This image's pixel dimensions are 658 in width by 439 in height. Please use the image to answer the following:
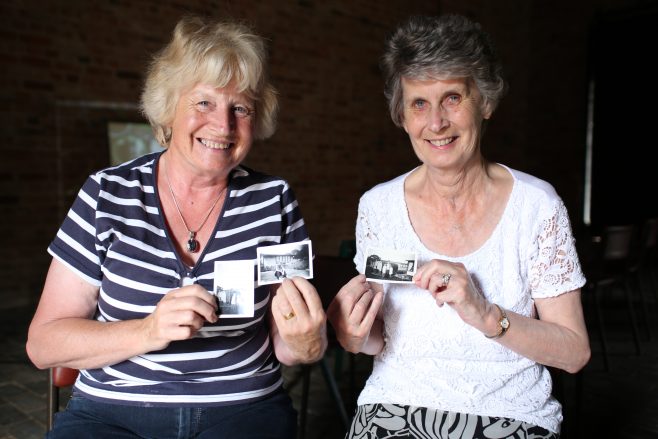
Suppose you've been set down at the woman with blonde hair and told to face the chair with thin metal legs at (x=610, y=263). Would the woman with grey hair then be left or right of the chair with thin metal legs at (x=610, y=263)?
right

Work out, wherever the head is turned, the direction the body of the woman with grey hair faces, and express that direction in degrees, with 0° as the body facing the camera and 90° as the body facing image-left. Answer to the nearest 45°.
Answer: approximately 0°

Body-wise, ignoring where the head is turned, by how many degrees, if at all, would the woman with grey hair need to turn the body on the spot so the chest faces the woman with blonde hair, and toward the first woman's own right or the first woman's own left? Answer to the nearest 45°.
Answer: approximately 90° to the first woman's own right

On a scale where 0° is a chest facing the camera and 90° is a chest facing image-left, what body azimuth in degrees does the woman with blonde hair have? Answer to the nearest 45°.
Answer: approximately 0°

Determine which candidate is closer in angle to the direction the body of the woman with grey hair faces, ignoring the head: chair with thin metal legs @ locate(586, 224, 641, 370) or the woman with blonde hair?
the woman with blonde hair

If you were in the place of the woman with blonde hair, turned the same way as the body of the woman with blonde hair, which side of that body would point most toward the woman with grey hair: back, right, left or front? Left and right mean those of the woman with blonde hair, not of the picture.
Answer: left

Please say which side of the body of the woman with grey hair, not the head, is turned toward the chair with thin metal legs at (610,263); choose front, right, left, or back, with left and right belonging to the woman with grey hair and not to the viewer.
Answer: back

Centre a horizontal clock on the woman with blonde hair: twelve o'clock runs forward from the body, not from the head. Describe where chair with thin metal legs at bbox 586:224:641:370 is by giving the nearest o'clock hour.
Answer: The chair with thin metal legs is roughly at 8 o'clock from the woman with blonde hair.

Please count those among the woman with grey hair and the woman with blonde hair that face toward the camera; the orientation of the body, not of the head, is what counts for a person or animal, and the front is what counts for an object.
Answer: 2
